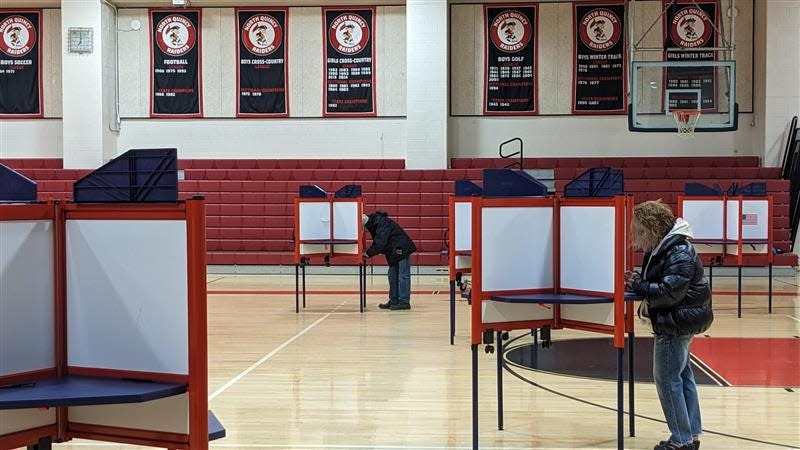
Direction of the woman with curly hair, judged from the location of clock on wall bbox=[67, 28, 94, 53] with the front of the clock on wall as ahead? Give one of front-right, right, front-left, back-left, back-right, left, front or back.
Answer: front

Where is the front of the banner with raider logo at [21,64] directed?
toward the camera

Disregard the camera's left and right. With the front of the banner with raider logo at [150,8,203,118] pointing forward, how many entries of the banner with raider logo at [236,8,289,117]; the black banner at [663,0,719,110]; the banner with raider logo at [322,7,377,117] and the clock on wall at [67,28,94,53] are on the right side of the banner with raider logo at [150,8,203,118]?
1

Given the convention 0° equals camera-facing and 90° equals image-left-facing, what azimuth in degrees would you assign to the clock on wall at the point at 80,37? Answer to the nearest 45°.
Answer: approximately 0°

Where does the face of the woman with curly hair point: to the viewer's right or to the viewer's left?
to the viewer's left

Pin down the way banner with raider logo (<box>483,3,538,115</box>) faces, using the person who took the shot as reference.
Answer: facing the viewer

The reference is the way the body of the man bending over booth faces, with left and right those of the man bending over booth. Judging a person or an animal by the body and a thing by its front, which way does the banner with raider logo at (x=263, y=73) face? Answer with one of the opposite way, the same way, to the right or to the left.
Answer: to the left

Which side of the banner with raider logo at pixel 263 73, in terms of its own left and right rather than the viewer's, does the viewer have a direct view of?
front

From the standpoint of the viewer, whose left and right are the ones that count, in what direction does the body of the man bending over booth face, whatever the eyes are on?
facing to the left of the viewer

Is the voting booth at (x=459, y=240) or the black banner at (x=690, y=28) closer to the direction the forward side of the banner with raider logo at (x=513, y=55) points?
the voting booth

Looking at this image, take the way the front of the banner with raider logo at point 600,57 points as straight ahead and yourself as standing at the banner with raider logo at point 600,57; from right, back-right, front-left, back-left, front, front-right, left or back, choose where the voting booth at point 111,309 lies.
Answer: front
